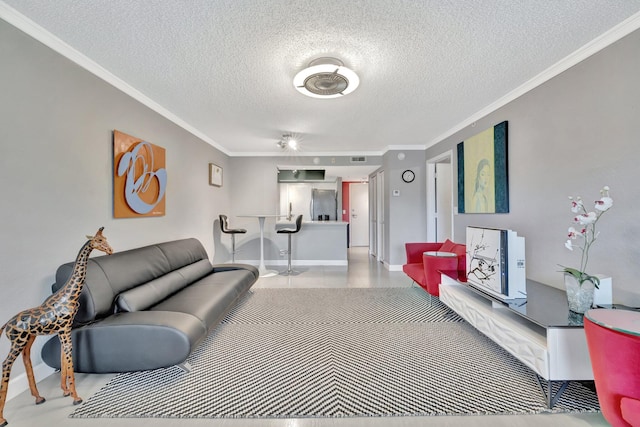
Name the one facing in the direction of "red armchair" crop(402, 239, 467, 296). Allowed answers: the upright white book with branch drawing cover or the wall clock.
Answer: the wall clock

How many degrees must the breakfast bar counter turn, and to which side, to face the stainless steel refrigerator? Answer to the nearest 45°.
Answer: approximately 180°

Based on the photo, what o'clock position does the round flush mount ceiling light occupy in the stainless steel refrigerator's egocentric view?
The round flush mount ceiling light is roughly at 12 o'clock from the stainless steel refrigerator.

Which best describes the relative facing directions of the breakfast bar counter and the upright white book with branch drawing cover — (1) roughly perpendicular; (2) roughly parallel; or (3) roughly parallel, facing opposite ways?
roughly perpendicular

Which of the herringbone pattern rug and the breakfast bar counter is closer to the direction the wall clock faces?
the herringbone pattern rug

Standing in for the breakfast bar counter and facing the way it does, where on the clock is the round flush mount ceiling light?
The round flush mount ceiling light is roughly at 12 o'clock from the breakfast bar counter.

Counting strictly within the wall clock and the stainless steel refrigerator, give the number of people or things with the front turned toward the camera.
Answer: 2

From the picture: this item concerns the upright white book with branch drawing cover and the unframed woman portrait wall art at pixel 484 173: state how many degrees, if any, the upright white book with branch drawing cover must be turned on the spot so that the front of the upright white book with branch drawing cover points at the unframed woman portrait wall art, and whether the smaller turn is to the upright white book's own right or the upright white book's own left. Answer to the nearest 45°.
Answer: approximately 135° to the upright white book's own right

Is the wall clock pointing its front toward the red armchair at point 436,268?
yes

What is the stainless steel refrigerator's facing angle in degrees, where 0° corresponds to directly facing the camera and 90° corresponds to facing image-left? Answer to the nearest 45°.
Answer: approximately 0°

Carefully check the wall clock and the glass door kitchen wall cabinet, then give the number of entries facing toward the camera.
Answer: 2

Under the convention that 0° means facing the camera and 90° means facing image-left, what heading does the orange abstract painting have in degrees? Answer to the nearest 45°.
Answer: approximately 315°

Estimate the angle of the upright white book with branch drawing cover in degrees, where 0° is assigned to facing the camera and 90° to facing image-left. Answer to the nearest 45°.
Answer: approximately 45°
